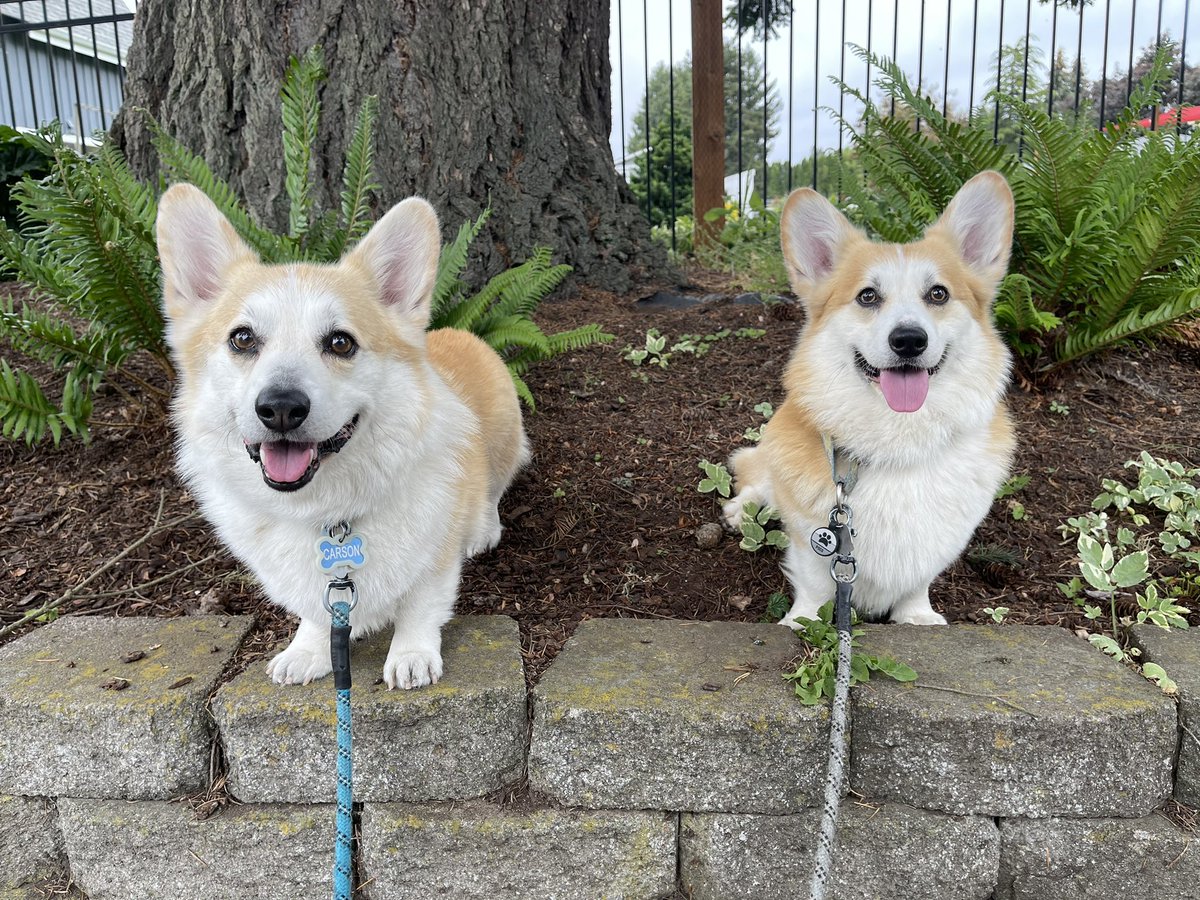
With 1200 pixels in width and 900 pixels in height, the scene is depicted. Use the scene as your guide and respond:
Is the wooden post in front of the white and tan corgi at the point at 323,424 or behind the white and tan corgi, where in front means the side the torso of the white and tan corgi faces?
behind

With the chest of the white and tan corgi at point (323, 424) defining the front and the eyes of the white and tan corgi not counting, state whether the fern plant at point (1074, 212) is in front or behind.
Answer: behind

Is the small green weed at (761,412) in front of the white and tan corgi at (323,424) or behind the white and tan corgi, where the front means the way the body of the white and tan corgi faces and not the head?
behind

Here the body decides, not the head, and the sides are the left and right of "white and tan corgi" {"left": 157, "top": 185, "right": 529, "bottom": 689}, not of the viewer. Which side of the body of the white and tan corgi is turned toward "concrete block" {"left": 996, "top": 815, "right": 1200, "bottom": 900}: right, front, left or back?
left

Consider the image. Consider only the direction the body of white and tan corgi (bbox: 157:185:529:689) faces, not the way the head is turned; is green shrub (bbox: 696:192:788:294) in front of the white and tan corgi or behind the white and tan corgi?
behind

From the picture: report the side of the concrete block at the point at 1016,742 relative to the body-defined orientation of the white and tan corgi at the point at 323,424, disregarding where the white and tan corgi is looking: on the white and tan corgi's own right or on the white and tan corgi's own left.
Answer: on the white and tan corgi's own left

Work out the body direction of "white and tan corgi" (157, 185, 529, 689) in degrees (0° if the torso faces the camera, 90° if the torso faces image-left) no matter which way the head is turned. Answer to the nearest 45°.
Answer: approximately 45°
